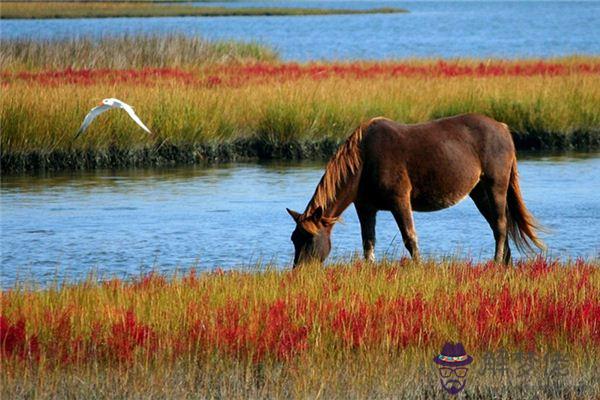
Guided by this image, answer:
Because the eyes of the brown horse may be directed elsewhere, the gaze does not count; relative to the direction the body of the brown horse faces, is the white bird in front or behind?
in front

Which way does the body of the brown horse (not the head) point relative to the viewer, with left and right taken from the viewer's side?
facing to the left of the viewer
